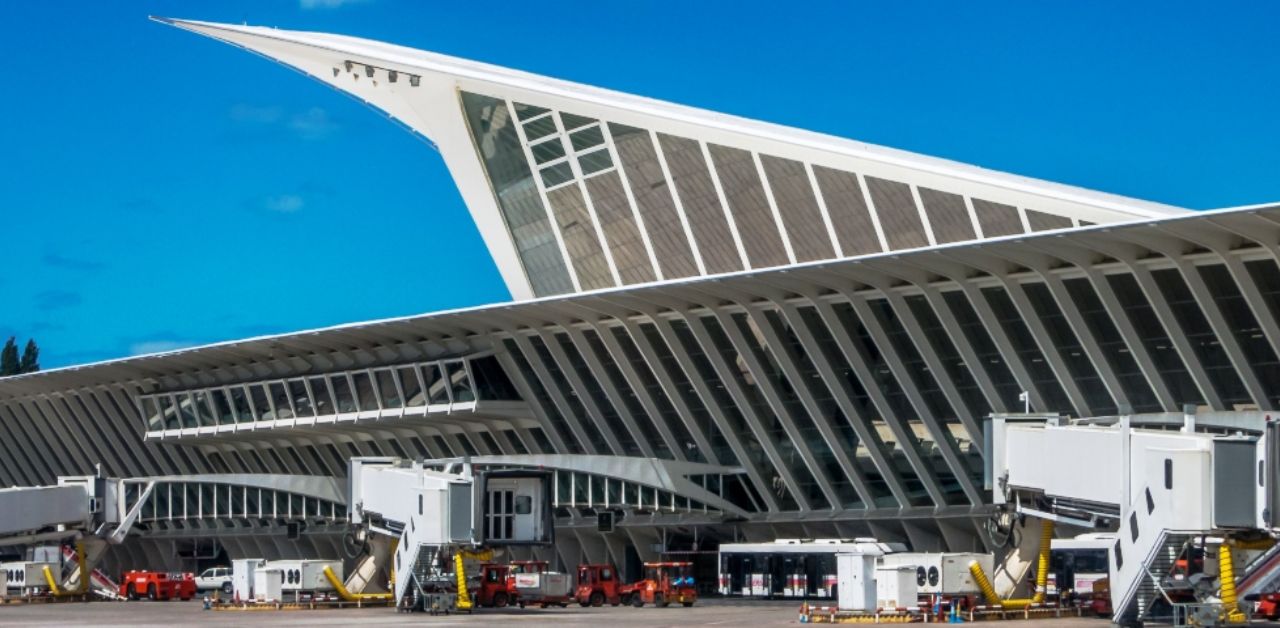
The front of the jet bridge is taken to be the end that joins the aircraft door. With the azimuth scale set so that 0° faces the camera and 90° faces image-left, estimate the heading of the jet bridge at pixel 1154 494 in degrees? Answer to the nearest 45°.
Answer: approximately 270°

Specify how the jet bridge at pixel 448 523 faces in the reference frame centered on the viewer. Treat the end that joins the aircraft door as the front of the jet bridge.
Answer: facing the viewer and to the right of the viewer

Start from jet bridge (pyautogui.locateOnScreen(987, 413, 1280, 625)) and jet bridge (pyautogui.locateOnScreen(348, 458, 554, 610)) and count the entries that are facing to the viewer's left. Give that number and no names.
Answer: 0
